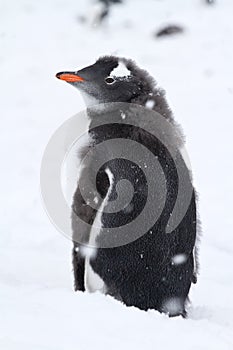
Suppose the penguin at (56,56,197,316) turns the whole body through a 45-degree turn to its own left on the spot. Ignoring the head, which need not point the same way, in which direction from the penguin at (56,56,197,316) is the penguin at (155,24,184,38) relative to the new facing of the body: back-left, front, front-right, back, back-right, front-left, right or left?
right

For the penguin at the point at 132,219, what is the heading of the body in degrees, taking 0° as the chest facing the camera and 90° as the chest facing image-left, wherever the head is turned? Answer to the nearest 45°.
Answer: approximately 135°
